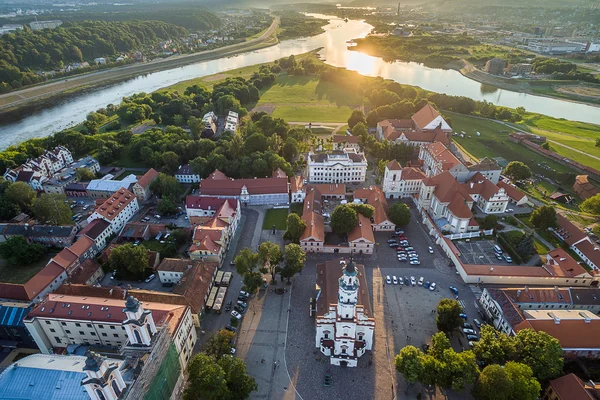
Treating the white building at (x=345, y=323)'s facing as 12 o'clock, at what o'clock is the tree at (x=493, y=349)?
The tree is roughly at 9 o'clock from the white building.

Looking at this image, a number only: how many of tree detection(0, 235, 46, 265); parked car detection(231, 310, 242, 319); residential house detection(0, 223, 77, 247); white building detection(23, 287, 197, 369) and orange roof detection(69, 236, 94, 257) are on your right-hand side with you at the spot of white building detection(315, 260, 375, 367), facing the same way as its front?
5

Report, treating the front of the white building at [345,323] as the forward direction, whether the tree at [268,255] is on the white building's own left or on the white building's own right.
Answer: on the white building's own right

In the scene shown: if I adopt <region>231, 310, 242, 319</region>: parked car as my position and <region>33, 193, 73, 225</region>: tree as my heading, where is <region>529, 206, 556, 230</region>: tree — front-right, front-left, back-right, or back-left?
back-right

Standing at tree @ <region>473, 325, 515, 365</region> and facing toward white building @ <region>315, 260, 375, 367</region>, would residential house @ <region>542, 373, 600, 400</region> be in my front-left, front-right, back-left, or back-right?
back-left

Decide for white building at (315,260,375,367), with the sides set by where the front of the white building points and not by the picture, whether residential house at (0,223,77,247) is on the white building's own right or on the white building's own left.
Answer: on the white building's own right

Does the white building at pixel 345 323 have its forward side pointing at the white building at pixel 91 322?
no

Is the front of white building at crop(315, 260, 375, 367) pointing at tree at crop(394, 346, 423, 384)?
no

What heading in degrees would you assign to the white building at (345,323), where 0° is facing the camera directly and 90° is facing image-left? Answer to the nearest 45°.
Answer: approximately 0°

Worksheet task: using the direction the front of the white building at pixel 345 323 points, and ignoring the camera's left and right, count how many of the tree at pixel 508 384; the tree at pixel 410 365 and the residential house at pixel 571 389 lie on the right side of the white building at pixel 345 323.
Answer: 0

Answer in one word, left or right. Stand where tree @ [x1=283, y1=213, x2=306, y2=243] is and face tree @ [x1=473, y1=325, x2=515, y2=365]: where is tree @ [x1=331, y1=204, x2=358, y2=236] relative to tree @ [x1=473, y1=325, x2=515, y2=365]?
left

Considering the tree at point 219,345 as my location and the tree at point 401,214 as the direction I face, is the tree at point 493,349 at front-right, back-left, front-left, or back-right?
front-right

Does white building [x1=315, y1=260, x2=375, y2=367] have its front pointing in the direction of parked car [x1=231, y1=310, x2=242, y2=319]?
no
